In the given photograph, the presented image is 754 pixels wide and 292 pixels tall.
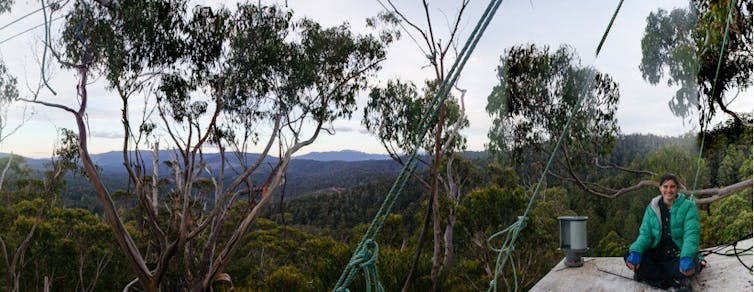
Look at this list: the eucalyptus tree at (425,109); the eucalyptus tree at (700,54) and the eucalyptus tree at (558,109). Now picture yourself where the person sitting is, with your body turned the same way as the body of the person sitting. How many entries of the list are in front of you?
0

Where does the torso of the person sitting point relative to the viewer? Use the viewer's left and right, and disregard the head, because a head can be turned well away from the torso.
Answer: facing the viewer

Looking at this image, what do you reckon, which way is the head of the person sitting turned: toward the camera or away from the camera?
toward the camera

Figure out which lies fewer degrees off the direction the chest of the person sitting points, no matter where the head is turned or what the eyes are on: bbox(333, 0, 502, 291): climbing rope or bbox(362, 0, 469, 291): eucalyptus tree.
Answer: the climbing rope

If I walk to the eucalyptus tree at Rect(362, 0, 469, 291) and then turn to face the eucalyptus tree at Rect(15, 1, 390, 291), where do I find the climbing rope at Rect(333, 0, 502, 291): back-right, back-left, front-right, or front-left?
front-left

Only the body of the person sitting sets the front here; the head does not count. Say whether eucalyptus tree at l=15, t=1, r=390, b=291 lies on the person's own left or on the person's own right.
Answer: on the person's own right

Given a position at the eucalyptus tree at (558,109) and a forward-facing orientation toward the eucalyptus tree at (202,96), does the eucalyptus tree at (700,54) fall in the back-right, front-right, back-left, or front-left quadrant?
back-left

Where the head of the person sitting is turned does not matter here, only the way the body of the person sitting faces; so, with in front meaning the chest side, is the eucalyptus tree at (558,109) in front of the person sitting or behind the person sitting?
behind

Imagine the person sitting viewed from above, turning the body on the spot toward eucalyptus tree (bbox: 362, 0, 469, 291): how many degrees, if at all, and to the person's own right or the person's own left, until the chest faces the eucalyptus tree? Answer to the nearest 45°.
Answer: approximately 135° to the person's own right

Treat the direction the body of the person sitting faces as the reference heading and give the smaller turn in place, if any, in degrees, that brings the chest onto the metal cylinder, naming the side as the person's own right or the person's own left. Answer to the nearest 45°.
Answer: approximately 135° to the person's own right

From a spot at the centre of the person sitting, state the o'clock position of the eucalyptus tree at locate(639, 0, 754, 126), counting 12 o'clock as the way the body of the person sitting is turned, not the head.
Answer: The eucalyptus tree is roughly at 6 o'clock from the person sitting.

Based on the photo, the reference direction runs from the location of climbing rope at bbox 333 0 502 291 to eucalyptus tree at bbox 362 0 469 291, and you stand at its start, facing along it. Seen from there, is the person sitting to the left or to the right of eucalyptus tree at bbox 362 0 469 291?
right
